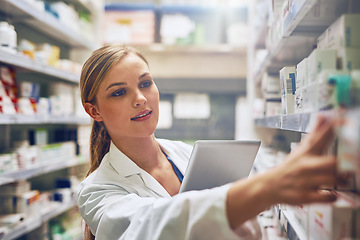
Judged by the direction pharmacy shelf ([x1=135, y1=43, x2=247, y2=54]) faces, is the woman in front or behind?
in front

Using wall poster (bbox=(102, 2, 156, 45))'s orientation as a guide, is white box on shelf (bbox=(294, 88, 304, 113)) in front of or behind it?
in front

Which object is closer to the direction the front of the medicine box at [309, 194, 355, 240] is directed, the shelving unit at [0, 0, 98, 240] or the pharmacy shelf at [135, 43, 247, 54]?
the shelving unit

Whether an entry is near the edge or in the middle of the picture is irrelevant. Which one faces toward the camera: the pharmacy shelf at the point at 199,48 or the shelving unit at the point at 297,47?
the pharmacy shelf

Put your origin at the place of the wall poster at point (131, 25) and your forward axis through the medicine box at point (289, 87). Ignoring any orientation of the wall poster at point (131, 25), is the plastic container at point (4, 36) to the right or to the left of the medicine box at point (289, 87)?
right

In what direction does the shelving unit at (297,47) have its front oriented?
to the viewer's left

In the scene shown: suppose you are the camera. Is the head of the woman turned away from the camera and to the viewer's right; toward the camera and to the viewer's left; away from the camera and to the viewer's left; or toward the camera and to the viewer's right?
toward the camera and to the viewer's right

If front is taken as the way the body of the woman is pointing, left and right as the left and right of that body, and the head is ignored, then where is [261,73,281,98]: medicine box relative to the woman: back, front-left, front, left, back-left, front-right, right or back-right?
left

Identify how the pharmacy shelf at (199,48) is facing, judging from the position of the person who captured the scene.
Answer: facing the viewer

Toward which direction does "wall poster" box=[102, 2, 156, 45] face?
toward the camera

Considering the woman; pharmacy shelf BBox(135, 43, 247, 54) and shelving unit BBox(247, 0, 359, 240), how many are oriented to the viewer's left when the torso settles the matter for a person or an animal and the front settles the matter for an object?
1

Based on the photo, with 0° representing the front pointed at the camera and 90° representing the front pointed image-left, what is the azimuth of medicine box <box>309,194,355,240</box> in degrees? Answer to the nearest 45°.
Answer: approximately 45°

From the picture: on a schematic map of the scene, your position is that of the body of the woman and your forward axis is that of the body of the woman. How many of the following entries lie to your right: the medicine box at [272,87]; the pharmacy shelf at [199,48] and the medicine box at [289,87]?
0
